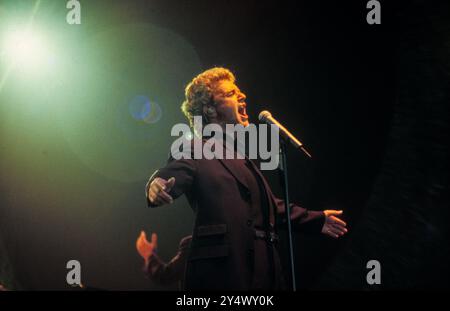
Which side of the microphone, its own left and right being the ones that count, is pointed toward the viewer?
left
